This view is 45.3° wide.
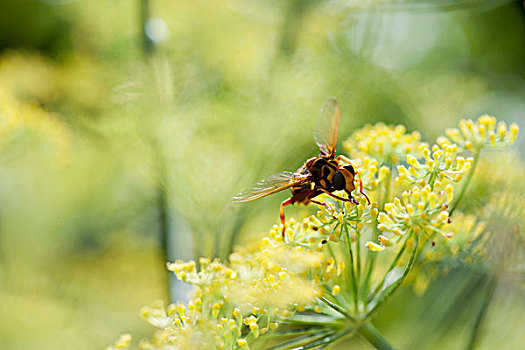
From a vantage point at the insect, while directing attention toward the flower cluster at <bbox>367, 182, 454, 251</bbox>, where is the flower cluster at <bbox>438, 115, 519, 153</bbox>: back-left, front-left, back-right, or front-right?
front-left

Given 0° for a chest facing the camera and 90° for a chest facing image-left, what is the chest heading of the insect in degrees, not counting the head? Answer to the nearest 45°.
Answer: approximately 315°
